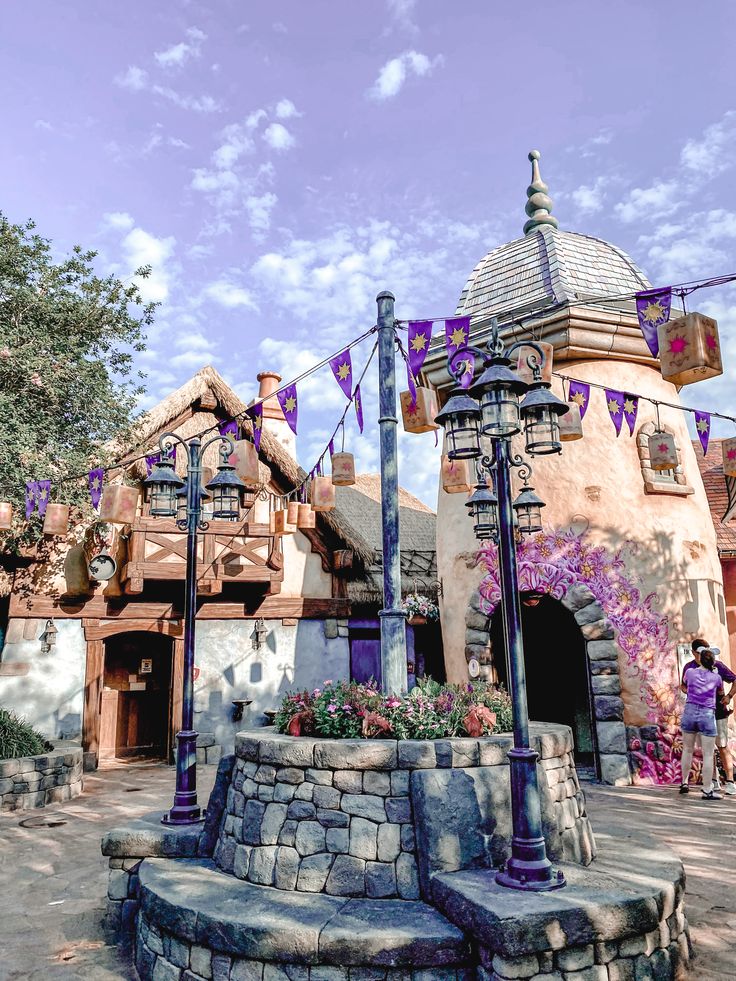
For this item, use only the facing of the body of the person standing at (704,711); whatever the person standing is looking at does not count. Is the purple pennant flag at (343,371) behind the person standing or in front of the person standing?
behind

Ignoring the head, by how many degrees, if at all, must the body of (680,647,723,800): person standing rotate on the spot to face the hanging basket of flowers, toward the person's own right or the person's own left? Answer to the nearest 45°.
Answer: approximately 45° to the person's own left

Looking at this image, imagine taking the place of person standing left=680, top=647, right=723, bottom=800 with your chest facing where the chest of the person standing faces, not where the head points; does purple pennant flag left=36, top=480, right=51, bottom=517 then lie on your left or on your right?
on your left

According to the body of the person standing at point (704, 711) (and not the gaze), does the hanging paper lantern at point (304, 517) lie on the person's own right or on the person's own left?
on the person's own left

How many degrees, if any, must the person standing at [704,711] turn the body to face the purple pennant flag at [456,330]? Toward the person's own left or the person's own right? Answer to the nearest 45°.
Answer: approximately 135° to the person's own left

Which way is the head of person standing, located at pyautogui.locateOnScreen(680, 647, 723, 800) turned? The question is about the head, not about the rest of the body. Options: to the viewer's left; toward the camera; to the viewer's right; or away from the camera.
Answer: away from the camera

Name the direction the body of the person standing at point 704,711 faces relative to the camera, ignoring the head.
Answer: away from the camera

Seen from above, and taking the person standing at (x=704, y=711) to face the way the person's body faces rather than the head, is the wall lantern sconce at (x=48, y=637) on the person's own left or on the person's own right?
on the person's own left

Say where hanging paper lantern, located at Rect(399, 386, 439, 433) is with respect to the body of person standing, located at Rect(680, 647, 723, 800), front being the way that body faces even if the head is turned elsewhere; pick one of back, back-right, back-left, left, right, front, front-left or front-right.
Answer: back-left
